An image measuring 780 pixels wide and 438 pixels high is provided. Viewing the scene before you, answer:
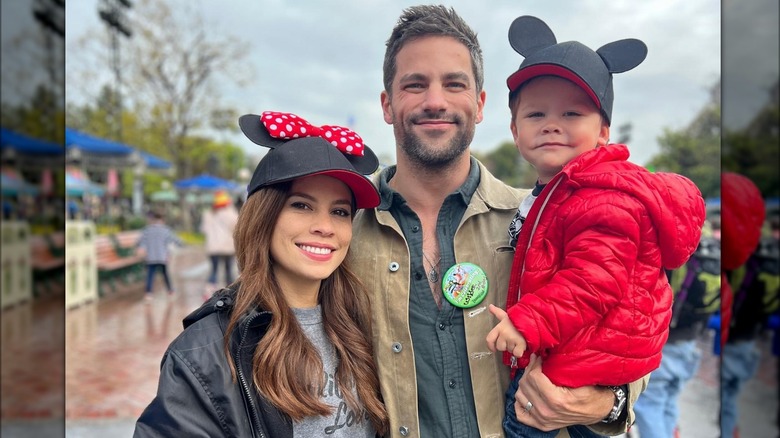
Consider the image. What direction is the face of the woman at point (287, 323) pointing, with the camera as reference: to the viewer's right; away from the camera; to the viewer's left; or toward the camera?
toward the camera

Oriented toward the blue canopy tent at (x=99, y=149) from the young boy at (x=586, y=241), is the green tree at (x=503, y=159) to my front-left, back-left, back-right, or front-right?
front-right

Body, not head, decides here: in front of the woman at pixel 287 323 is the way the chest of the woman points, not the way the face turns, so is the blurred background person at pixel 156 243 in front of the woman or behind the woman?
behind

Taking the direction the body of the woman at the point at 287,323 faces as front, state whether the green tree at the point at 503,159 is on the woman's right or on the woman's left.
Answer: on the woman's left

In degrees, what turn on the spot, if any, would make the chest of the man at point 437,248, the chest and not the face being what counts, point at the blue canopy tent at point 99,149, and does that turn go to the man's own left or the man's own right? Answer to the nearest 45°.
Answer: approximately 135° to the man's own right

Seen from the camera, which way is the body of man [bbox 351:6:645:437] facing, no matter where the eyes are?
toward the camera

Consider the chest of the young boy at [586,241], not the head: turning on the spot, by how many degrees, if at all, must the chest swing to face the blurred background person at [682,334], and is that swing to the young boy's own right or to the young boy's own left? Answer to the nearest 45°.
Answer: approximately 135° to the young boy's own right

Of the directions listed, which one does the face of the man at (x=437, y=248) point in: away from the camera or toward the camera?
toward the camera

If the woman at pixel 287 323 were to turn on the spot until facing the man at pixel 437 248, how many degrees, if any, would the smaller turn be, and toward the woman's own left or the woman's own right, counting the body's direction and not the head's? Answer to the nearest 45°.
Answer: approximately 45° to the woman's own left

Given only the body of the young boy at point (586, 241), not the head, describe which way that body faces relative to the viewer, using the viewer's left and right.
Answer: facing the viewer and to the left of the viewer

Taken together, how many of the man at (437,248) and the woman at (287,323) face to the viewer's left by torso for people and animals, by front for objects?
0
